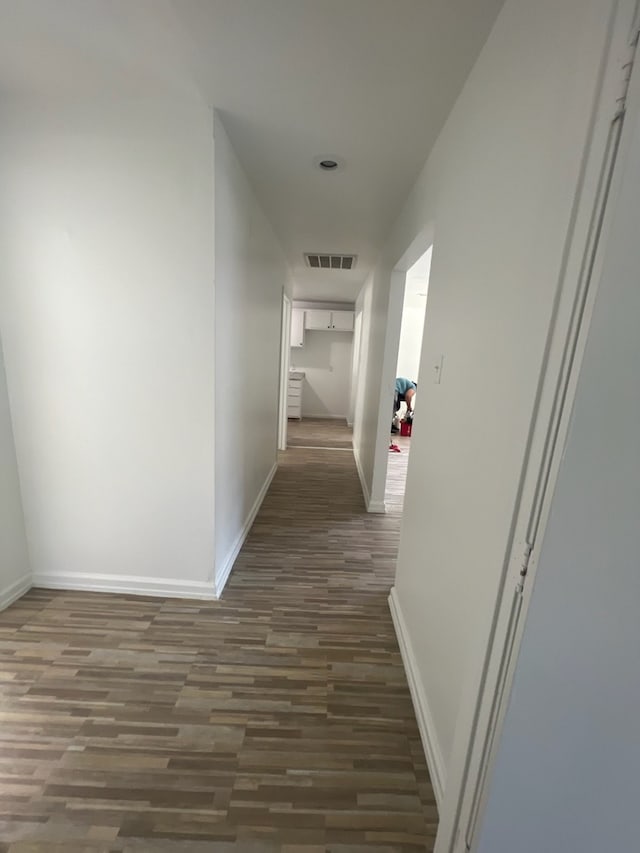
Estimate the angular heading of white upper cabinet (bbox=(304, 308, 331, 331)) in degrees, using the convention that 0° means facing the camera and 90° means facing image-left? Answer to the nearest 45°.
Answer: approximately 0°

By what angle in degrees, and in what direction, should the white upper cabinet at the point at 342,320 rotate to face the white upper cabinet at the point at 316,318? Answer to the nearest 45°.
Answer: approximately 90° to its right

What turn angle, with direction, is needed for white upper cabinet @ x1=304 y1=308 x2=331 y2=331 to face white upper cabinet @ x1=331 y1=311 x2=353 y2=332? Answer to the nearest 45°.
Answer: approximately 90° to its left

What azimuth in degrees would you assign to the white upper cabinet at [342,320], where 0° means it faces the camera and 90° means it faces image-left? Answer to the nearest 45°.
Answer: approximately 0°

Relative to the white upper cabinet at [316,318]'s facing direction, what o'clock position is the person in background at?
The person in background is roughly at 10 o'clock from the white upper cabinet.

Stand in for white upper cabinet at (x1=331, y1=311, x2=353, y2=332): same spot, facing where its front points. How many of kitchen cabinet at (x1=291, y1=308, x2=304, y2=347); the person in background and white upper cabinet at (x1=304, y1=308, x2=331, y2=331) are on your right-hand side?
2

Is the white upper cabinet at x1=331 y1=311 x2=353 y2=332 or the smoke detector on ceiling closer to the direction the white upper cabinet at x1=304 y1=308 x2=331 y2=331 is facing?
the smoke detector on ceiling

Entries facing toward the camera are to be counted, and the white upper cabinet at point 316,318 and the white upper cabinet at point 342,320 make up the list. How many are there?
2

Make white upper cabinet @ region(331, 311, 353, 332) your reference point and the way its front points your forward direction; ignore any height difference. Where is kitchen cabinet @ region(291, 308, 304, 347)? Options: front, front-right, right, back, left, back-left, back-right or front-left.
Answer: right
